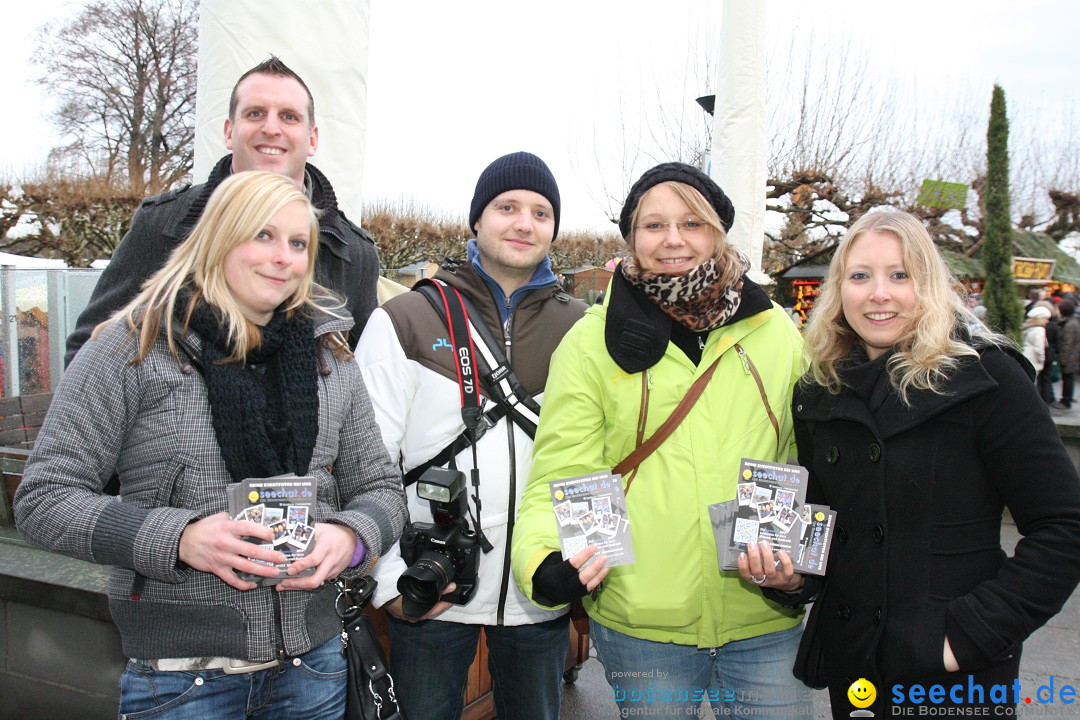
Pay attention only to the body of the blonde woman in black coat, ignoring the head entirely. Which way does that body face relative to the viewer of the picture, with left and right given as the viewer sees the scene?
facing the viewer and to the left of the viewer

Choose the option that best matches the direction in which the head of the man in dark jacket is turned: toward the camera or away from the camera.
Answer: toward the camera

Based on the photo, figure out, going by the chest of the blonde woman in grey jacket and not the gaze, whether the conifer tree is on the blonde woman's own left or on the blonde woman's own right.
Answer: on the blonde woman's own left

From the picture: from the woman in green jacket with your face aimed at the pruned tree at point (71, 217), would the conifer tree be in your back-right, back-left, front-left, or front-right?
front-right

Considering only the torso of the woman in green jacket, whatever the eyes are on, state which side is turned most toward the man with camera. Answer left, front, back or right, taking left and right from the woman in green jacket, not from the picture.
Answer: right

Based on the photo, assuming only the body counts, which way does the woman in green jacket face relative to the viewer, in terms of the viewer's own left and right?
facing the viewer

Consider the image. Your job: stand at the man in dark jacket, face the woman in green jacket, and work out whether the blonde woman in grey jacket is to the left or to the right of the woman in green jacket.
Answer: right

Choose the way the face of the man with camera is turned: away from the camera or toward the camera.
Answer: toward the camera

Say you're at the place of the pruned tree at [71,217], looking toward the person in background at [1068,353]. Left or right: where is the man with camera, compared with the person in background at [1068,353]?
right

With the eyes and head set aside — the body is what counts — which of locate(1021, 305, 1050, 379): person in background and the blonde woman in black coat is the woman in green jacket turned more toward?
the blonde woman in black coat

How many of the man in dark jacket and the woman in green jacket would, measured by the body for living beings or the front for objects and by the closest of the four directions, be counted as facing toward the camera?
2

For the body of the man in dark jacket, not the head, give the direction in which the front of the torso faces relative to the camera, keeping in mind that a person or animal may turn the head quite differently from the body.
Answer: toward the camera

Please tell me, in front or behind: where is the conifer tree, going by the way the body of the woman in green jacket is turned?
behind

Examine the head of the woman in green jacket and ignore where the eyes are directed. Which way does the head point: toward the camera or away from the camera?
toward the camera
